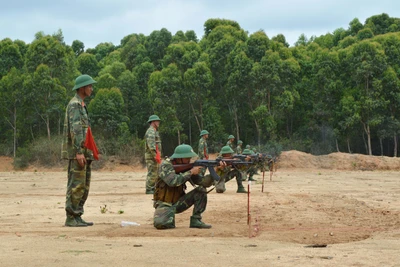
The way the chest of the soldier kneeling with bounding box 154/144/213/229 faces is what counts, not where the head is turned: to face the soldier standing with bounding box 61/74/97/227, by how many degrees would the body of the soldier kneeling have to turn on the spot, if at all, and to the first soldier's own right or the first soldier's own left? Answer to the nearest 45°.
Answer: approximately 180°

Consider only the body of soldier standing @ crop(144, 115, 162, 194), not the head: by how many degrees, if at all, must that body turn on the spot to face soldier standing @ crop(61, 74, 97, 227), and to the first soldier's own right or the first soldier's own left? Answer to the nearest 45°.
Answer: approximately 90° to the first soldier's own right

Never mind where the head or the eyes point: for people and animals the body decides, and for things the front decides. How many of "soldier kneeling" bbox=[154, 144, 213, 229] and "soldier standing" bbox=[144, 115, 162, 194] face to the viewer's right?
2

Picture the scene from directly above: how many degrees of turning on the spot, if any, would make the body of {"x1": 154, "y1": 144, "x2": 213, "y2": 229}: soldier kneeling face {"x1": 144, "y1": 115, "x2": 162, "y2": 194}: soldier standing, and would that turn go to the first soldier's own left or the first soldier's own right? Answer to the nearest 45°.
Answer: approximately 90° to the first soldier's own left

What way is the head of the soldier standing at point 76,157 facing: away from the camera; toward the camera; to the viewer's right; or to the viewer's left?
to the viewer's right

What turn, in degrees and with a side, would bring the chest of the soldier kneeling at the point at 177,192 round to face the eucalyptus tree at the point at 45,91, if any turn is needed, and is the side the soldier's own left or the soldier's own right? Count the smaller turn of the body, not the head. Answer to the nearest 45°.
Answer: approximately 90° to the soldier's own left

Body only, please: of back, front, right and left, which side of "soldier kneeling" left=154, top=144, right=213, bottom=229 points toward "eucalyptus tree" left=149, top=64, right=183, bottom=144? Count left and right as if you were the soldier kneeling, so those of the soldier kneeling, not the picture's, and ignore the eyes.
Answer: left

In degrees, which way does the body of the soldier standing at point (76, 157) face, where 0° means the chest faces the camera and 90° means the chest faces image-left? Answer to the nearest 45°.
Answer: approximately 270°

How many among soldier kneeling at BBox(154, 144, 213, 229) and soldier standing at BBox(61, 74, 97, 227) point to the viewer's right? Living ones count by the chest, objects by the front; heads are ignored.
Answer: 2

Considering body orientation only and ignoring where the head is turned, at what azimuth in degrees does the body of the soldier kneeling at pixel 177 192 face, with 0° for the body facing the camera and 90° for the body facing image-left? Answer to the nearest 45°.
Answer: approximately 270°

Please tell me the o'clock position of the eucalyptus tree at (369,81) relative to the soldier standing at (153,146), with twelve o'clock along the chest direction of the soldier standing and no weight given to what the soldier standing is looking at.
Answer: The eucalyptus tree is roughly at 10 o'clock from the soldier standing.
